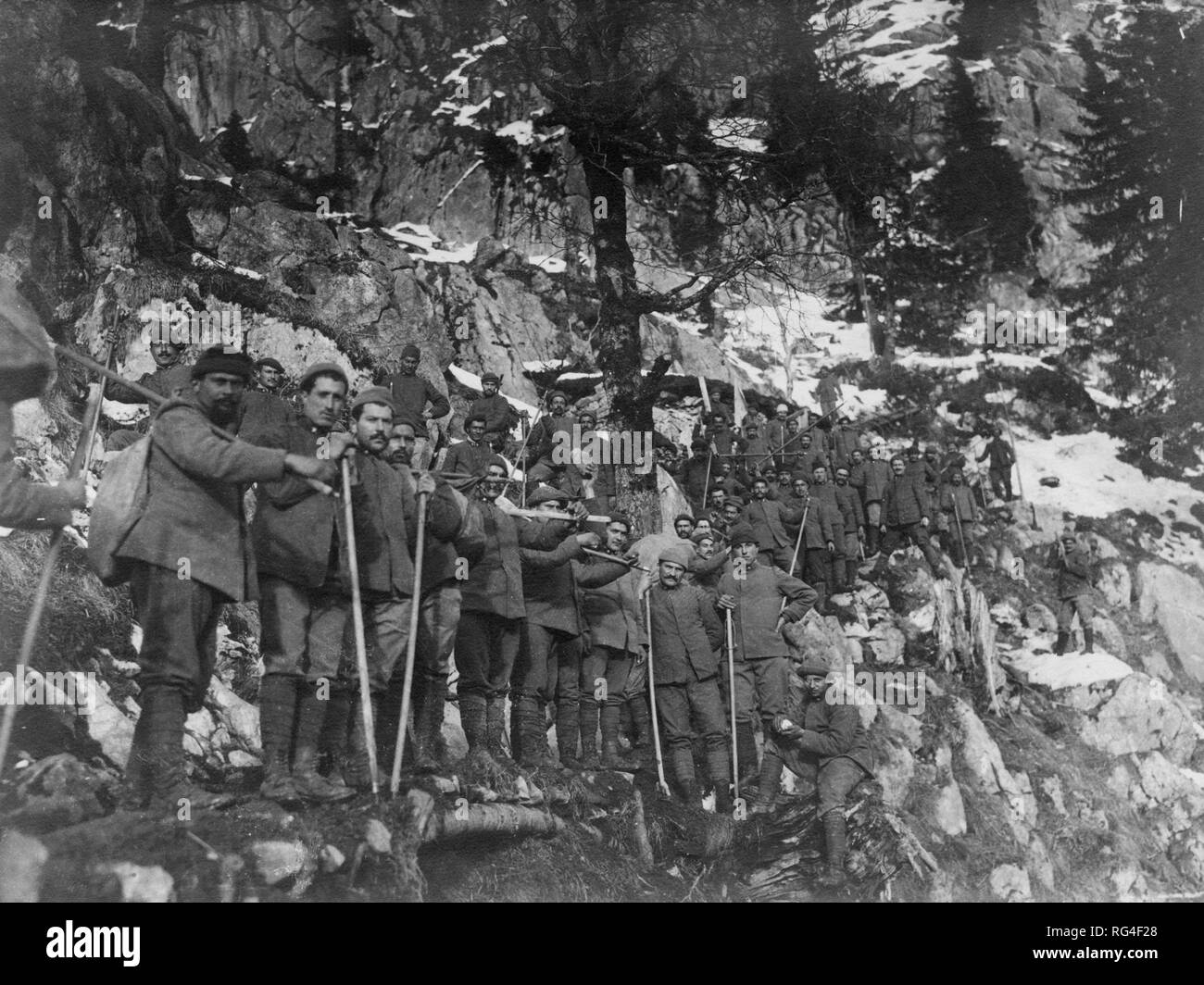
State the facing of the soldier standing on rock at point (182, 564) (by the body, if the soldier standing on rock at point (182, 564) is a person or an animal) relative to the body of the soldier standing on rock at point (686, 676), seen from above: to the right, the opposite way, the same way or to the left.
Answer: to the left

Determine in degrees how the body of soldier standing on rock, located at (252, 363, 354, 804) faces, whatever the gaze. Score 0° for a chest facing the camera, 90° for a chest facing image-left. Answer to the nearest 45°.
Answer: approximately 315°

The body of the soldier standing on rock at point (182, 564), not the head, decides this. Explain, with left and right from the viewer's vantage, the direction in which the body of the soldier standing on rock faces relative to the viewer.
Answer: facing to the right of the viewer

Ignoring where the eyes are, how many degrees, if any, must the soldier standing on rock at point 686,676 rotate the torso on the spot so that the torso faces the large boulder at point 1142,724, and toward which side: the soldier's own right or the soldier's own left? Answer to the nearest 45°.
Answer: approximately 135° to the soldier's own left

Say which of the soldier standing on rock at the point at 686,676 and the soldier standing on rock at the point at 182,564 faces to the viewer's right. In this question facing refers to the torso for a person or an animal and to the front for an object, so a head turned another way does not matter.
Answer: the soldier standing on rock at the point at 182,564

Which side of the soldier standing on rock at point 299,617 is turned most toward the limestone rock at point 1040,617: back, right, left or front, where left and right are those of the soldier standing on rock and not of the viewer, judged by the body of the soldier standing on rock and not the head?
left

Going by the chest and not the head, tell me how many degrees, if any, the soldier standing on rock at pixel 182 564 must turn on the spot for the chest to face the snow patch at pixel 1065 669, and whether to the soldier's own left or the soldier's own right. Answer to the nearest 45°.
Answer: approximately 45° to the soldier's own left

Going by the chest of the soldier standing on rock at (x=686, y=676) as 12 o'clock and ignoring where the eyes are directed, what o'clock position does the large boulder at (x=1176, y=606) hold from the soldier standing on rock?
The large boulder is roughly at 8 o'clock from the soldier standing on rock.
